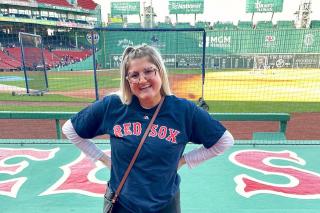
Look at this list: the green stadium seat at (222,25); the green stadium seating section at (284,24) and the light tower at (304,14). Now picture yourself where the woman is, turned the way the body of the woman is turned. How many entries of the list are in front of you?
0

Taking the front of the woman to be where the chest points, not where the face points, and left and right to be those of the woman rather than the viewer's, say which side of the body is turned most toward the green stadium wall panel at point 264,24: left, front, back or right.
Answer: back

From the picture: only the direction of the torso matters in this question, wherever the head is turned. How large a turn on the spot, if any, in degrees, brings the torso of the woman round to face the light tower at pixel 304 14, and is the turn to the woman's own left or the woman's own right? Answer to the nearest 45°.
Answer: approximately 135° to the woman's own left

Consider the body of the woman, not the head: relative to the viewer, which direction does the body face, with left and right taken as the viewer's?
facing the viewer

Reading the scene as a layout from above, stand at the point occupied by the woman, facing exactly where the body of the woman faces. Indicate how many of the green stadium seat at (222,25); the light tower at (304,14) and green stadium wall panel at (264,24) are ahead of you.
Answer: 0

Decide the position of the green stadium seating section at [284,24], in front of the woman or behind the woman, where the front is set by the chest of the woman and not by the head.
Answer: behind

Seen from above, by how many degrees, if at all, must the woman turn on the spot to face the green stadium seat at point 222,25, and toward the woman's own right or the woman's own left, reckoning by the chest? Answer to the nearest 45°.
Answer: approximately 180°

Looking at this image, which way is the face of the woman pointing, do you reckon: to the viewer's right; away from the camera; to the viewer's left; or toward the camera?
toward the camera
